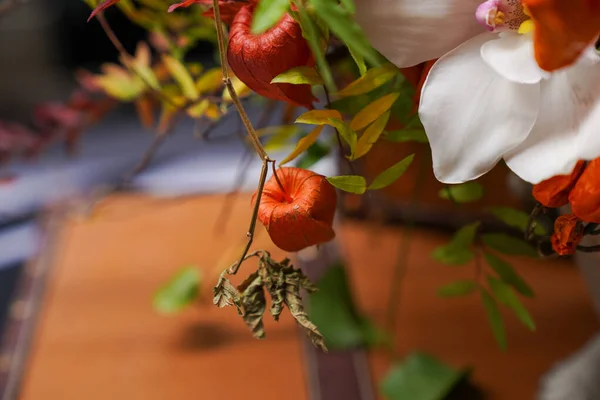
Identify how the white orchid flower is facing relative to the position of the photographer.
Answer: facing the viewer
